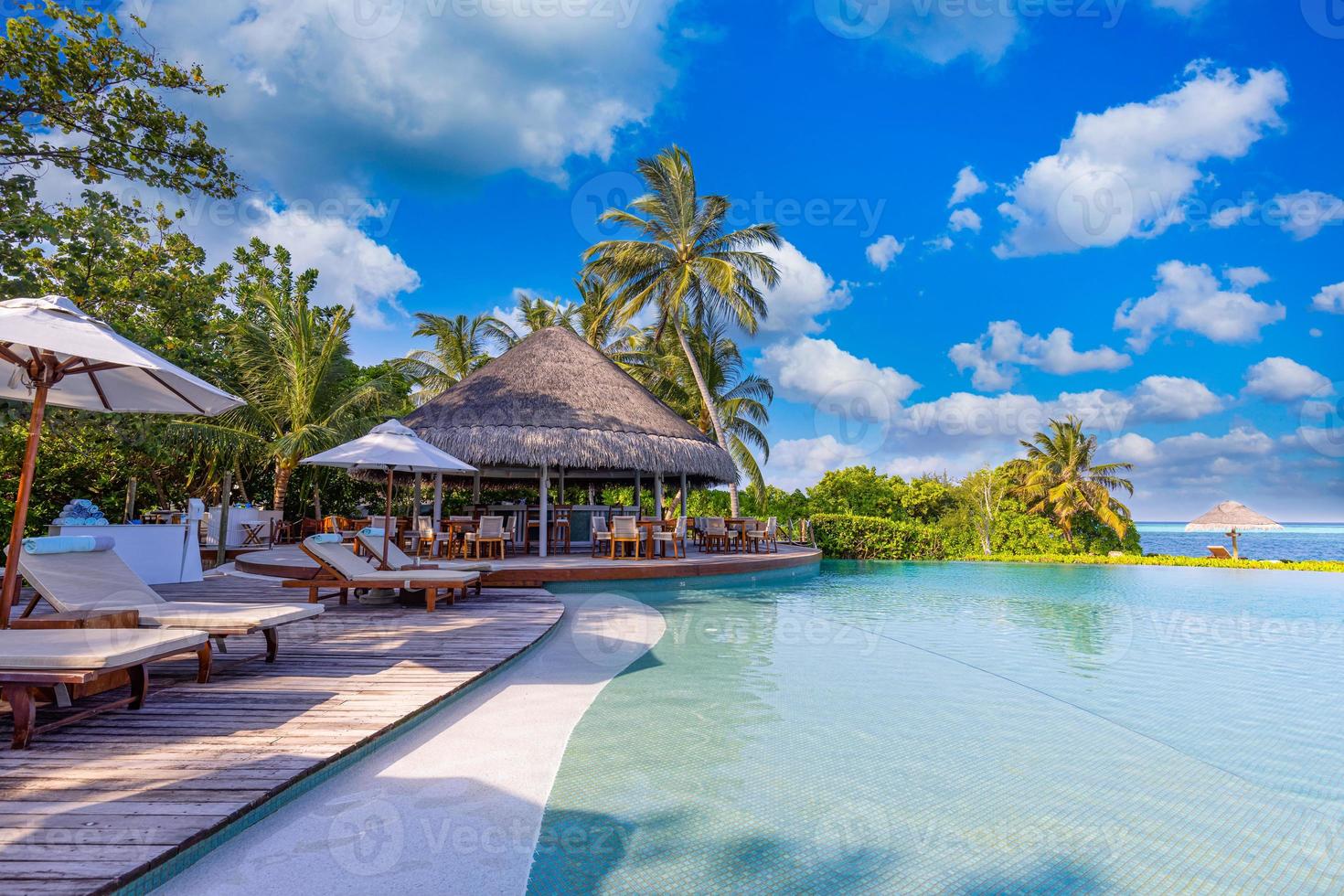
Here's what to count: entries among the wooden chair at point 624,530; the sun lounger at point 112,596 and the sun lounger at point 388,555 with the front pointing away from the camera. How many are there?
1

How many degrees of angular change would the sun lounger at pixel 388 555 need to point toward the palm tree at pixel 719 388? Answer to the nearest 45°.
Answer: approximately 90° to its left

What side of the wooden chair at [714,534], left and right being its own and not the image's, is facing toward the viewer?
back

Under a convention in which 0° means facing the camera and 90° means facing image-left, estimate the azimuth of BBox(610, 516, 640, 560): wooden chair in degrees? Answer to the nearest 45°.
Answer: approximately 180°

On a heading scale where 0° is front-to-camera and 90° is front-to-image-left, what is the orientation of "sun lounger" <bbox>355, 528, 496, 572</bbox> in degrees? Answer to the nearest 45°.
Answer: approximately 315°

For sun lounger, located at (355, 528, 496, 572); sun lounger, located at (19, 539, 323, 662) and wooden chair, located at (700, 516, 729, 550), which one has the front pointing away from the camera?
the wooden chair

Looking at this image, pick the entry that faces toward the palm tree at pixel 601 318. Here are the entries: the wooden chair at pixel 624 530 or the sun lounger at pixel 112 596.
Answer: the wooden chair

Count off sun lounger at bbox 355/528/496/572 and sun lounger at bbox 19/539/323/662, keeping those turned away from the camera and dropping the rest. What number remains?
0

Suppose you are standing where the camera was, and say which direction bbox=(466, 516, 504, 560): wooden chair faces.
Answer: facing away from the viewer and to the left of the viewer

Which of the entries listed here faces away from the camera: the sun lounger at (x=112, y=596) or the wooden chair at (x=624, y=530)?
the wooden chair

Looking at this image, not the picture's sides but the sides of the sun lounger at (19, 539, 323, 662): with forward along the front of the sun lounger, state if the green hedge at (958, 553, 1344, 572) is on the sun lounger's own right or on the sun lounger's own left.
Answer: on the sun lounger's own left
